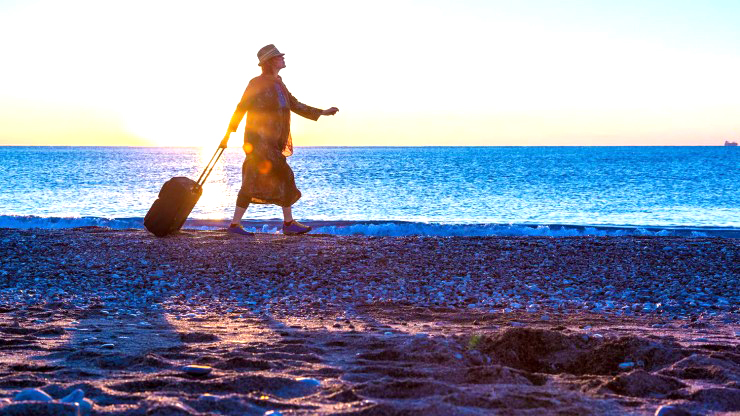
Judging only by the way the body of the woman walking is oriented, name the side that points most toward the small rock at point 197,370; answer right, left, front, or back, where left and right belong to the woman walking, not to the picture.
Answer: right

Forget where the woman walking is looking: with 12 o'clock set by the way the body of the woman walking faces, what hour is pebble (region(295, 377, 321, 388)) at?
The pebble is roughly at 3 o'clock from the woman walking.

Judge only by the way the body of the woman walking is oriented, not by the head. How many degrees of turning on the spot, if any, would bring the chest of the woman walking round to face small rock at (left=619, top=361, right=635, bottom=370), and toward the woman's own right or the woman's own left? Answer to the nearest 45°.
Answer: approximately 90° to the woman's own right

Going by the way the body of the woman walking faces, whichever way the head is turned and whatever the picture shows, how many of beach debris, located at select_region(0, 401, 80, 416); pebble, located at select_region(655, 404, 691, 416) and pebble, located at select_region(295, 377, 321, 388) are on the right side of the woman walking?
3

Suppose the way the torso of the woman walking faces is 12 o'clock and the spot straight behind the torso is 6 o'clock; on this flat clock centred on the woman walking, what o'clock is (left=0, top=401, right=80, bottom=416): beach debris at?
The beach debris is roughly at 3 o'clock from the woman walking.

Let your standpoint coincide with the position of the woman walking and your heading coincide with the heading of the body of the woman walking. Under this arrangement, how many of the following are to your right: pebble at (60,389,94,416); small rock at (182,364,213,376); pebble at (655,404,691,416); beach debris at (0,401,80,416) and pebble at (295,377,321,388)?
5

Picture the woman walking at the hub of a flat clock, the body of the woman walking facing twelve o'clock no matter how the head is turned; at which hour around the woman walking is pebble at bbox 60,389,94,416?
The pebble is roughly at 3 o'clock from the woman walking.

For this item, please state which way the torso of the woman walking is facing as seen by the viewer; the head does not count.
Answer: to the viewer's right

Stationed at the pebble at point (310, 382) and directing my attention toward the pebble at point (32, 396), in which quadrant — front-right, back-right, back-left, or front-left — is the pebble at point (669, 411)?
back-left

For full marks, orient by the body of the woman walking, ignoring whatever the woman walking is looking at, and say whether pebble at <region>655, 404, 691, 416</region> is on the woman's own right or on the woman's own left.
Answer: on the woman's own right

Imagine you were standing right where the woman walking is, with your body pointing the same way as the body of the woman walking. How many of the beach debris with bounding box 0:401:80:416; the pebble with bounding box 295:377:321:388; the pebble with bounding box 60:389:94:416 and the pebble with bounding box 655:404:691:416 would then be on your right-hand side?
4
